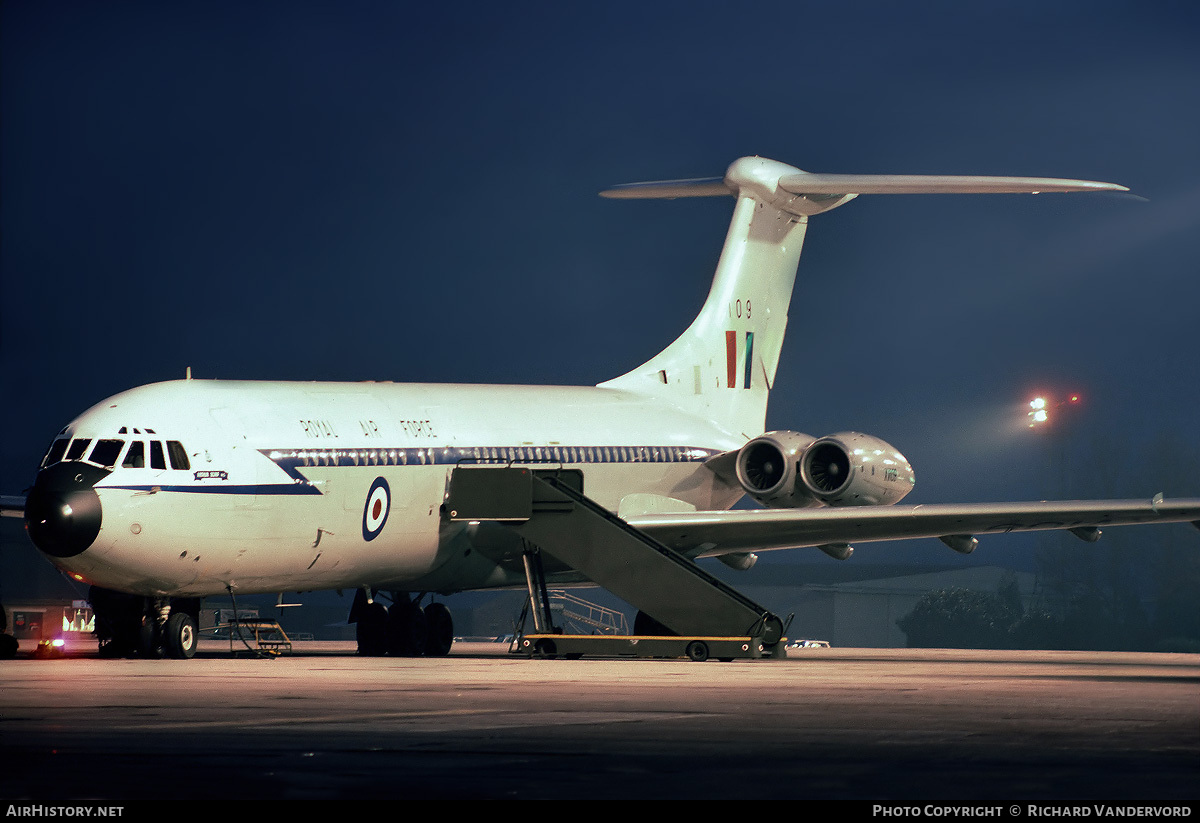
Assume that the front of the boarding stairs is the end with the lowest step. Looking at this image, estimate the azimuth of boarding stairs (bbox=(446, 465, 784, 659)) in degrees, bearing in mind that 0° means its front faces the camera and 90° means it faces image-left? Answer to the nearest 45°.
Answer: approximately 270°

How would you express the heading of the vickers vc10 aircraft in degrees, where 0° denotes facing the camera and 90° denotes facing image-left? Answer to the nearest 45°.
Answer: approximately 45°
